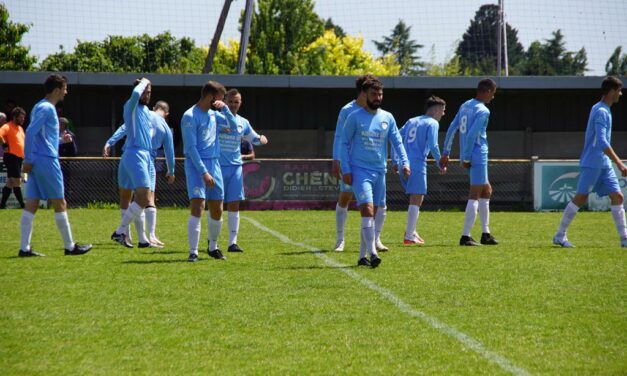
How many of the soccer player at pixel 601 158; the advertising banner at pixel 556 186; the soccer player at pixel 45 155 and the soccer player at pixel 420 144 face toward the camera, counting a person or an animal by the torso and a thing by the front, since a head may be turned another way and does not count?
1

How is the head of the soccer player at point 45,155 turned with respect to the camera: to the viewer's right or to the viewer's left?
to the viewer's right

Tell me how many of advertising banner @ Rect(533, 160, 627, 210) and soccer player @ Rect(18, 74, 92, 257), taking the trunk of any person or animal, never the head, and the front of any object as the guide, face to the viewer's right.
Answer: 1

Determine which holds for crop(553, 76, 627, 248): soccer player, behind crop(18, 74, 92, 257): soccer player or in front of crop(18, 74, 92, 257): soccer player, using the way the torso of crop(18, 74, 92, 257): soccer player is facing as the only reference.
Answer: in front

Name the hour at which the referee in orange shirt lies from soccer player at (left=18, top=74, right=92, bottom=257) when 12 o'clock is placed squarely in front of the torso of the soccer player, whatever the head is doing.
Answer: The referee in orange shirt is roughly at 9 o'clock from the soccer player.

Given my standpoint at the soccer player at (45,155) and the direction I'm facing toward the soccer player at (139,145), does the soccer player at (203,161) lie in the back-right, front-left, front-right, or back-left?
front-right

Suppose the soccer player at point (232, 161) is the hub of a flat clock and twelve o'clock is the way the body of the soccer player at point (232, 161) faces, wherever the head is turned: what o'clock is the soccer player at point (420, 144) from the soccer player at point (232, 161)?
the soccer player at point (420, 144) is roughly at 8 o'clock from the soccer player at point (232, 161).

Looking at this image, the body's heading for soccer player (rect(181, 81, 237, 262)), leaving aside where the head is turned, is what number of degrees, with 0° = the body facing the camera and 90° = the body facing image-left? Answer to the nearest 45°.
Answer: approximately 315°

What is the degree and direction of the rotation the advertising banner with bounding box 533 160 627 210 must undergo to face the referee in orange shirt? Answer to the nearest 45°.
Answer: approximately 45° to its right

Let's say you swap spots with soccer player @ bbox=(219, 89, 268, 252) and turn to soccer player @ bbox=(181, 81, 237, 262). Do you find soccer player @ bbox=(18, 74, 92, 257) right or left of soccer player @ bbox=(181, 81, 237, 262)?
right

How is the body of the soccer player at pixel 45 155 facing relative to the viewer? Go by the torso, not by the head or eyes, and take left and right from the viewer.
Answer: facing to the right of the viewer

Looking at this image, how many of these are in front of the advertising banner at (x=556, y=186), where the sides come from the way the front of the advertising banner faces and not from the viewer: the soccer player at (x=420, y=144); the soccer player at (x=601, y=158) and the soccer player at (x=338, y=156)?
3

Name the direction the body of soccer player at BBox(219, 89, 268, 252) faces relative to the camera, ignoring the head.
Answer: toward the camera

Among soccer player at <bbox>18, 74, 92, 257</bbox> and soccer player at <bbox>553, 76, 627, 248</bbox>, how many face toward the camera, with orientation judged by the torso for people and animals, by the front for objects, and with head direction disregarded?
0

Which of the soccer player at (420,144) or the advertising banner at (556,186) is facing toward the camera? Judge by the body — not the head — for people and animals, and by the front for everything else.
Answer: the advertising banner
